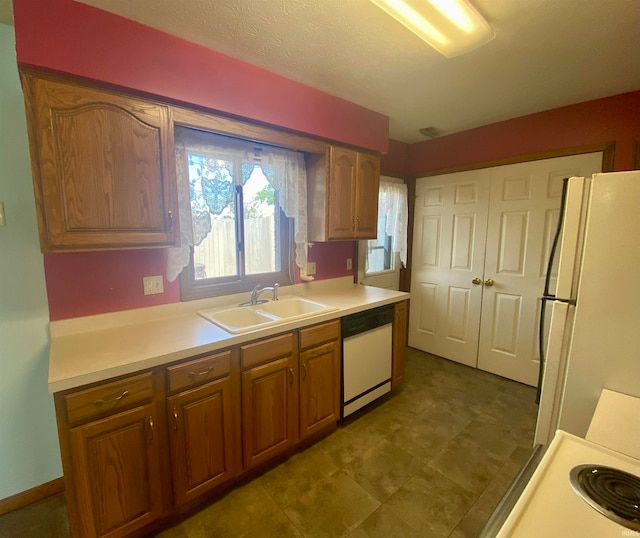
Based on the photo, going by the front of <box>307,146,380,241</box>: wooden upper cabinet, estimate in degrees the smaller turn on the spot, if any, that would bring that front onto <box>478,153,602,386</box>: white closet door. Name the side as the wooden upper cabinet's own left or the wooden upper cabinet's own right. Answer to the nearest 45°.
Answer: approximately 45° to the wooden upper cabinet's own left

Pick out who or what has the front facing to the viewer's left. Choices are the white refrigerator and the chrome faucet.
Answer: the white refrigerator

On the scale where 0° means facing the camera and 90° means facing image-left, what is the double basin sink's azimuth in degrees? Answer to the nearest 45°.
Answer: approximately 315°

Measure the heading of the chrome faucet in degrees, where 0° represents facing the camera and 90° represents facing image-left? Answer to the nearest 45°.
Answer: approximately 315°

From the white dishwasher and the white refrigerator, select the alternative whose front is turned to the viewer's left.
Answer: the white refrigerator

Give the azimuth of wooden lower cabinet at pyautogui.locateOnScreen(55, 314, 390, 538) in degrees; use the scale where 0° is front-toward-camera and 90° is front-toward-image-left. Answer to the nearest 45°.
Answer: approximately 315°
